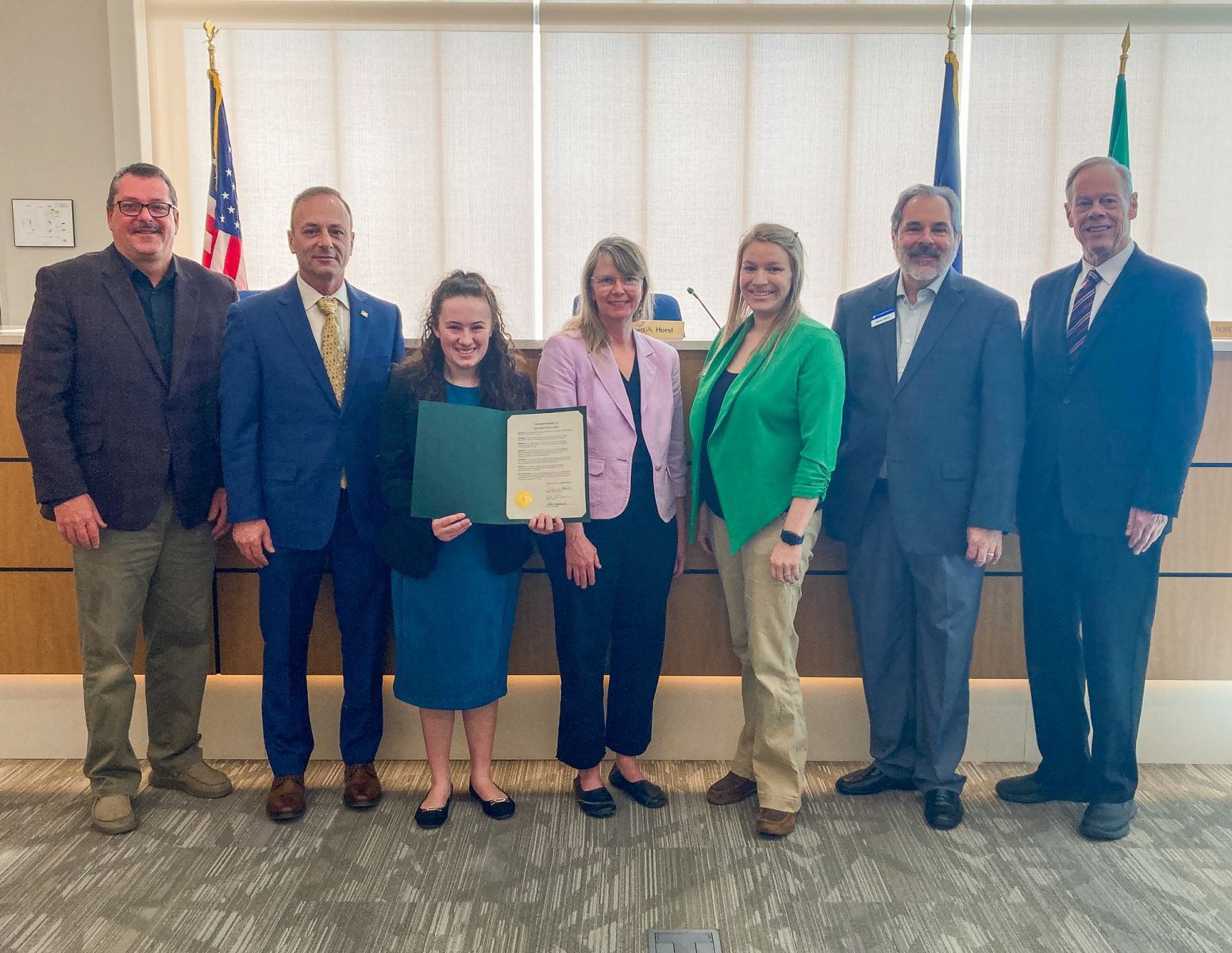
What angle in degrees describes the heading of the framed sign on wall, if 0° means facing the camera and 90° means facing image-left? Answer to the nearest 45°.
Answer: approximately 0°

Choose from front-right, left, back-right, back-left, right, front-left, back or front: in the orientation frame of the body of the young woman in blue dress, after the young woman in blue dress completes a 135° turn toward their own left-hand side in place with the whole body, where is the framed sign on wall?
left

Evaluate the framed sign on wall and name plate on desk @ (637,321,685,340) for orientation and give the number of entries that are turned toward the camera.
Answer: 2

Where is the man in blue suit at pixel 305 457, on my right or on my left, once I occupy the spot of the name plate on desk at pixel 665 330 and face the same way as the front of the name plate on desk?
on my right
